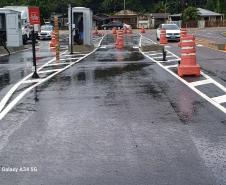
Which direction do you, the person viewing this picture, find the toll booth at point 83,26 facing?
facing the viewer

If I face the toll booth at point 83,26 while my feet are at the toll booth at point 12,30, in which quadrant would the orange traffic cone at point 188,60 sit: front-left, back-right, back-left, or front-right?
front-right

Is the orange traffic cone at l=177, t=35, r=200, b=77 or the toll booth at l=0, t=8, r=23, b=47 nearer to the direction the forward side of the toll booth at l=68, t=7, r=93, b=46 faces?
the orange traffic cone

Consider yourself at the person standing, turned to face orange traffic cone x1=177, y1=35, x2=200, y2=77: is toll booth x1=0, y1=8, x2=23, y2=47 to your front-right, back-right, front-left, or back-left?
back-right

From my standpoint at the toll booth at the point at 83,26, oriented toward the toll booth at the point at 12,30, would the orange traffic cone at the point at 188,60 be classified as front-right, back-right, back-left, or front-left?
back-left

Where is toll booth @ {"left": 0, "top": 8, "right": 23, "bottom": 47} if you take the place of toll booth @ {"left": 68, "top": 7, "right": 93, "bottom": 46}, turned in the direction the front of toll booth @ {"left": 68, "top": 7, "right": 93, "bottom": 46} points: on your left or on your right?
on your right

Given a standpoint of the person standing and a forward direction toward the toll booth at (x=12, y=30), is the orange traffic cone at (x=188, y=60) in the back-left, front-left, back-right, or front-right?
back-left
